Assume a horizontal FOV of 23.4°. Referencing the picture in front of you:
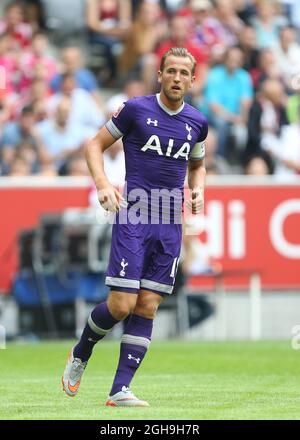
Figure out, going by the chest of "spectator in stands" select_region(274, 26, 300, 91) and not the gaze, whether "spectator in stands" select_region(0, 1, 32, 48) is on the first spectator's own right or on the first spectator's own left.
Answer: on the first spectator's own right

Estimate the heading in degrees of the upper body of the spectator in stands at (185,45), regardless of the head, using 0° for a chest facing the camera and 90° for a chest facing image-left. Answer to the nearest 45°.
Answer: approximately 0°

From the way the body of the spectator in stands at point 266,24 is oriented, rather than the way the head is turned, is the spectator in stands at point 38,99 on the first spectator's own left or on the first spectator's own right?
on the first spectator's own right

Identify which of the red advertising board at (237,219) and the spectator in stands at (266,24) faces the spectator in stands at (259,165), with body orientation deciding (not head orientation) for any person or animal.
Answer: the spectator in stands at (266,24)

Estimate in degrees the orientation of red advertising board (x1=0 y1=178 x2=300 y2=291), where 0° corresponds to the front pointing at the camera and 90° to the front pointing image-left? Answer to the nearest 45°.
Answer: approximately 0°

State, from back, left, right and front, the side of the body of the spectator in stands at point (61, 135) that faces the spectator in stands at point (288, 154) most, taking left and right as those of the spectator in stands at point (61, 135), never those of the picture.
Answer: left

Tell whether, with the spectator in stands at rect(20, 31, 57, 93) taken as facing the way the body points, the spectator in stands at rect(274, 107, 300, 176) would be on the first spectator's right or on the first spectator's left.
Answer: on the first spectator's left

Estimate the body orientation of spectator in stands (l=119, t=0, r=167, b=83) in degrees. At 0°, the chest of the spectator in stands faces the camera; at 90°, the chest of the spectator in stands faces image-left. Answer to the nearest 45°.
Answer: approximately 315°

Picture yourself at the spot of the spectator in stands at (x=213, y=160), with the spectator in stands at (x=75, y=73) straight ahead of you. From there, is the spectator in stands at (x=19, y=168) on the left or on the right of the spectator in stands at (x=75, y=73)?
left
